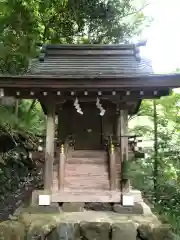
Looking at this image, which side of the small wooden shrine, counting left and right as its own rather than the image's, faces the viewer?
front

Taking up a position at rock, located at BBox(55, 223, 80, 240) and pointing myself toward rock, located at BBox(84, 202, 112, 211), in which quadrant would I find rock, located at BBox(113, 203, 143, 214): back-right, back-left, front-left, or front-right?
front-right

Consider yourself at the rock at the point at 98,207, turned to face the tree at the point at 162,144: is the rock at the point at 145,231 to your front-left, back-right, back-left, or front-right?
back-right

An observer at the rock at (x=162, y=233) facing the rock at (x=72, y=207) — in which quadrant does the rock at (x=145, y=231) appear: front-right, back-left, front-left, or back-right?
front-left

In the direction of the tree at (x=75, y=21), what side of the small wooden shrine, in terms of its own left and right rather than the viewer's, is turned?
back
